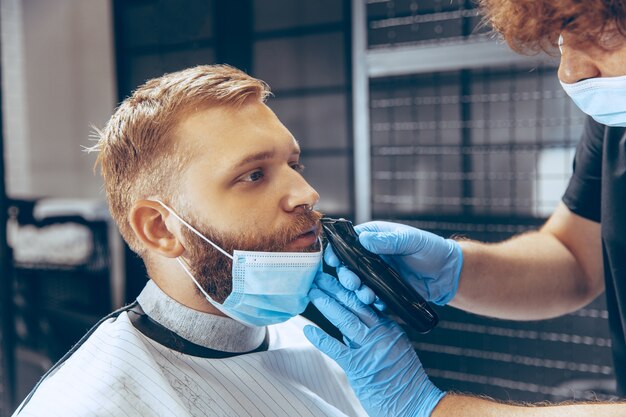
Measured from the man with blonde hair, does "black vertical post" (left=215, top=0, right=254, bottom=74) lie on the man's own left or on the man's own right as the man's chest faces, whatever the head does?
on the man's own left

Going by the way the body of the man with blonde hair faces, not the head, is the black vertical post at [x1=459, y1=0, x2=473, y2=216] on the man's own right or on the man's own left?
on the man's own left

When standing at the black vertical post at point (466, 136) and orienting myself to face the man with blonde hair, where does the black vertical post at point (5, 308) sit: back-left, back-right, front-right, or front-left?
front-right

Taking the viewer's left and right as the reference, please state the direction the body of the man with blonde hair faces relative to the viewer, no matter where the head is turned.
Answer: facing the viewer and to the right of the viewer

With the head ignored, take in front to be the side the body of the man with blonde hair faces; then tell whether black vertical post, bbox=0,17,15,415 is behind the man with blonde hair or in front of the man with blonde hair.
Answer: behind
